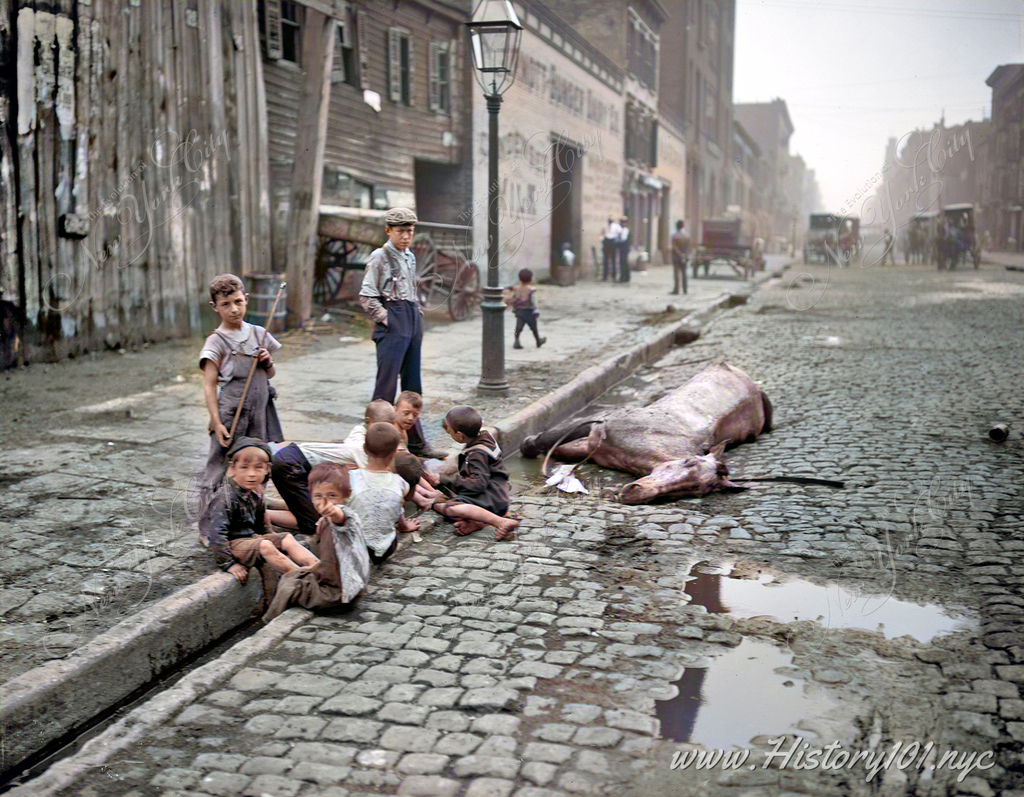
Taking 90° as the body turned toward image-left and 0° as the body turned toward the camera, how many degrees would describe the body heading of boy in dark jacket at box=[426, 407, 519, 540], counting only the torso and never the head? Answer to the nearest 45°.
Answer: approximately 90°

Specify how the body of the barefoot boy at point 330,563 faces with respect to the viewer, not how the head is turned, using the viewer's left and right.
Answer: facing the viewer and to the left of the viewer

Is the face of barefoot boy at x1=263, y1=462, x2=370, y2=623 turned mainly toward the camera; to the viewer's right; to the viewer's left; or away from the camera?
toward the camera

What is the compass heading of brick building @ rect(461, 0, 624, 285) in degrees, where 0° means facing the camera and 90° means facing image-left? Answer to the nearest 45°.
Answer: approximately 315°

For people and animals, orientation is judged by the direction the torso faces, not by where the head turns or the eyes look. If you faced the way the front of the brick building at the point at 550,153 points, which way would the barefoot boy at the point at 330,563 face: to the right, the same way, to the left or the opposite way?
to the right

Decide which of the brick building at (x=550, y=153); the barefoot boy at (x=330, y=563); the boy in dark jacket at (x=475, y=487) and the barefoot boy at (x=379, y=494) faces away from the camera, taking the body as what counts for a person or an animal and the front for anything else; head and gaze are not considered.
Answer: the barefoot boy at (x=379, y=494)

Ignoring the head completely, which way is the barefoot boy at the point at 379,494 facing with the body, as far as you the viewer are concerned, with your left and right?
facing away from the viewer

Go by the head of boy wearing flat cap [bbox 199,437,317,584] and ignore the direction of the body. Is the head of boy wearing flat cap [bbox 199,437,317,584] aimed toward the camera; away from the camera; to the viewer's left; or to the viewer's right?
toward the camera

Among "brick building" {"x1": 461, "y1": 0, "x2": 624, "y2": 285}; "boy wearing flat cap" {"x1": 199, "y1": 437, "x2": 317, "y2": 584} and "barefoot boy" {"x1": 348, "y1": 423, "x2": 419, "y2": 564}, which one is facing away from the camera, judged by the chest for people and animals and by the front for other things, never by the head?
the barefoot boy

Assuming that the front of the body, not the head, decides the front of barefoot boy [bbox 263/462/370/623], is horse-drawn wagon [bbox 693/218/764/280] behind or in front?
behind

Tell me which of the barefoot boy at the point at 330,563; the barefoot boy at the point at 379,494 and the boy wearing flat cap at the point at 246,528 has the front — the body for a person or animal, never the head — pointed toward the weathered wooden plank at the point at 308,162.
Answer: the barefoot boy at the point at 379,494

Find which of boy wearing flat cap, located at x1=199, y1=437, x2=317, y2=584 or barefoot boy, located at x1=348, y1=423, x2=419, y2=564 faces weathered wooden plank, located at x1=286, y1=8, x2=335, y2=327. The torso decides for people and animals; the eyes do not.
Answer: the barefoot boy
